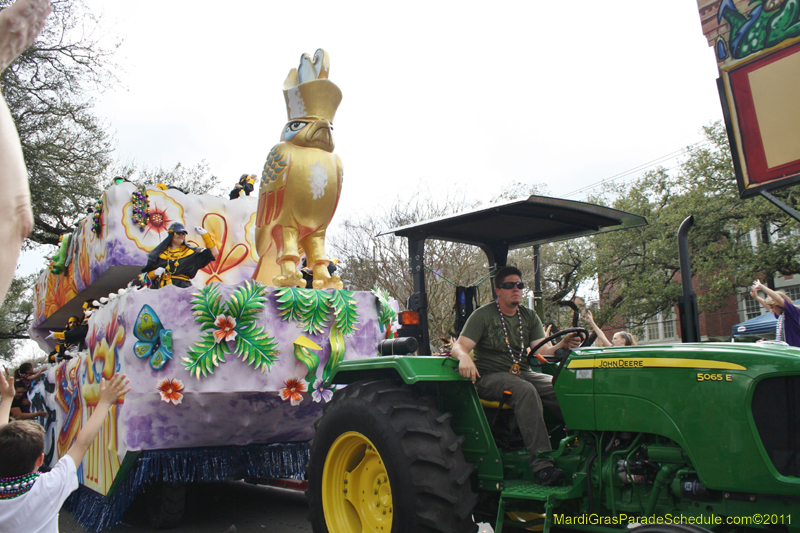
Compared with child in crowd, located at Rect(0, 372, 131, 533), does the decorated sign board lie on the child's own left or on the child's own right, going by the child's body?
on the child's own right

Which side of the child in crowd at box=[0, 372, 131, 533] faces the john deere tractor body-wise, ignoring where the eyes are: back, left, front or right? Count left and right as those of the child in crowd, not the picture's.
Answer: right

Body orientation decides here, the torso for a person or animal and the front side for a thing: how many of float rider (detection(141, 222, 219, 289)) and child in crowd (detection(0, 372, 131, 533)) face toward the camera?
1

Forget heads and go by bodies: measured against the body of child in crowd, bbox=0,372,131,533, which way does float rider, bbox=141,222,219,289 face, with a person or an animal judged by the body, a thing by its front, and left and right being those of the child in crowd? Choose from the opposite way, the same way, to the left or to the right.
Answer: the opposite way

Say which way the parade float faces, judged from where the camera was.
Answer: facing the viewer and to the right of the viewer

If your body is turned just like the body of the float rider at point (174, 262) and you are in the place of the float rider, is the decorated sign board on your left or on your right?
on your left

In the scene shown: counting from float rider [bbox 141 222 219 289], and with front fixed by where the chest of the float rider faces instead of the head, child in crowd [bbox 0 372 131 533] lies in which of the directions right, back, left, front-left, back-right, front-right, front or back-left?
front

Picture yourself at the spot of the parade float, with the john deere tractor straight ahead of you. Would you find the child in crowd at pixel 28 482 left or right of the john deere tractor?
right

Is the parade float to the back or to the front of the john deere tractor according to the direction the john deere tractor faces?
to the back

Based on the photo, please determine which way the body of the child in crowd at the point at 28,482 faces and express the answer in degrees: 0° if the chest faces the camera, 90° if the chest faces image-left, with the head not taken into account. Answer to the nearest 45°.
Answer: approximately 180°

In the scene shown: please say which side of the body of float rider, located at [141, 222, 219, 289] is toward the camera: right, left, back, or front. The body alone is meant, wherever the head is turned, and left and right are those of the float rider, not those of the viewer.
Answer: front
